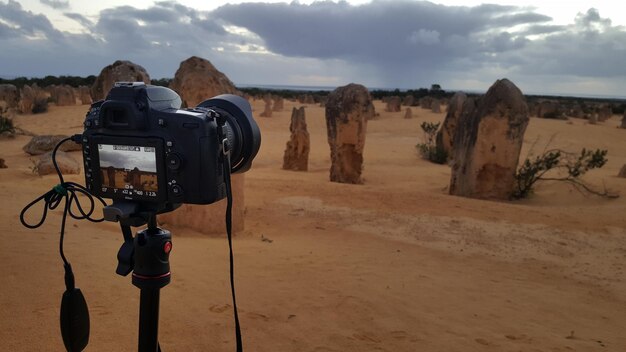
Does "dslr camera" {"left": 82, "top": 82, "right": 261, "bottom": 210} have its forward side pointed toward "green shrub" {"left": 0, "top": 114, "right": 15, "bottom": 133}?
no

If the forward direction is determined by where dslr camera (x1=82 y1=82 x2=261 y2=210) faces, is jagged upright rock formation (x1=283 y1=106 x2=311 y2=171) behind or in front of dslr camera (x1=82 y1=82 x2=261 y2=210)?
in front

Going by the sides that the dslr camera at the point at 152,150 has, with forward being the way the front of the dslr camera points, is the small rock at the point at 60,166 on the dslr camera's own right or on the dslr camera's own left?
on the dslr camera's own left

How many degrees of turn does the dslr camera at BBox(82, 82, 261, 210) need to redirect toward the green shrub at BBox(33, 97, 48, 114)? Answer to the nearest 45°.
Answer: approximately 45° to its left

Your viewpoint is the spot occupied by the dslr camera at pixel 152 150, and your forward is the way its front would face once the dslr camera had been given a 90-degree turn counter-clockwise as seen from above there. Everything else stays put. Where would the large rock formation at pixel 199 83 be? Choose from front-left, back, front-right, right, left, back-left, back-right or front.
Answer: front-right

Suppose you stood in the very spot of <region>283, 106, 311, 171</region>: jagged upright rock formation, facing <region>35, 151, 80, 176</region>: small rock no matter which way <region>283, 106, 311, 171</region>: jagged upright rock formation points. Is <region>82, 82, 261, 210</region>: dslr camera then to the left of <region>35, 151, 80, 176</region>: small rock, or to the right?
left

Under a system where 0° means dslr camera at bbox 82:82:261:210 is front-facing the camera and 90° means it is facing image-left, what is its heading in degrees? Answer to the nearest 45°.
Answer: approximately 225°

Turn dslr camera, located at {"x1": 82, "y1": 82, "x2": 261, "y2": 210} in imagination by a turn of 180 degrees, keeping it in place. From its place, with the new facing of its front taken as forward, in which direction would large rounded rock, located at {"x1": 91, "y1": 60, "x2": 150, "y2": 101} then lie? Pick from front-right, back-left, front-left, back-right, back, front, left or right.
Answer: back-right

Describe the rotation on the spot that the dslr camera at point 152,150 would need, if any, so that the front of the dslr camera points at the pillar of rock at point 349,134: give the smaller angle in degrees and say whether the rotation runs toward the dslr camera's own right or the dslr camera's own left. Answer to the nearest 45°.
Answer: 0° — it already faces it

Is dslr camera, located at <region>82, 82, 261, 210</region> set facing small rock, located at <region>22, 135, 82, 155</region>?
no
